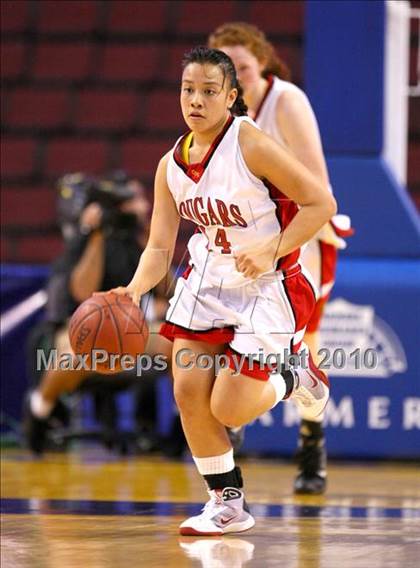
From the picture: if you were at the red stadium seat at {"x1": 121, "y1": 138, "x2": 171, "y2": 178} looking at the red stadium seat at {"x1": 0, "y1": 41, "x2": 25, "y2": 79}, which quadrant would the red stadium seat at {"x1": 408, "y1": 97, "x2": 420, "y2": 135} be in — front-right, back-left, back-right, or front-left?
back-right

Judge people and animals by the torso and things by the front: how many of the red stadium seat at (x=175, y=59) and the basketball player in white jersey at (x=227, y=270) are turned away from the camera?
0

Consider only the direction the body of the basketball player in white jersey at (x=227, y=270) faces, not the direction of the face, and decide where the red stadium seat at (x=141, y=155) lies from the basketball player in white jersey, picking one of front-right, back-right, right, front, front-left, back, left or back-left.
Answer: back-right

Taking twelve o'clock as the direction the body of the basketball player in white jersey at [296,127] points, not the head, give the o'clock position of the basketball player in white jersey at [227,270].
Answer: the basketball player in white jersey at [227,270] is roughly at 11 o'clock from the basketball player in white jersey at [296,127].

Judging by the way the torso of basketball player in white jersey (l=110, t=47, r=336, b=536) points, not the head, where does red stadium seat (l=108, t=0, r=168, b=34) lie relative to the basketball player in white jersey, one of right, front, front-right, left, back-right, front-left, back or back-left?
back-right

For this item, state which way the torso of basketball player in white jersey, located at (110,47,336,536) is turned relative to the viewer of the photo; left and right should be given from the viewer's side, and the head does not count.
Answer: facing the viewer and to the left of the viewer

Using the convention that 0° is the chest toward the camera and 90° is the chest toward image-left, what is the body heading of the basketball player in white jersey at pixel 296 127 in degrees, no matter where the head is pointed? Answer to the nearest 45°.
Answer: approximately 45°

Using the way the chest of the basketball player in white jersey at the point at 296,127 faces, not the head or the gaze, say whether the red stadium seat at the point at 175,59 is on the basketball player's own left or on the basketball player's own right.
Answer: on the basketball player's own right

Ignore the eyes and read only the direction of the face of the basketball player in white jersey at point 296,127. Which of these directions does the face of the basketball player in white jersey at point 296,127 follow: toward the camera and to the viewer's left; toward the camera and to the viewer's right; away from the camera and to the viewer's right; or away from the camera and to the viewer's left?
toward the camera and to the viewer's left

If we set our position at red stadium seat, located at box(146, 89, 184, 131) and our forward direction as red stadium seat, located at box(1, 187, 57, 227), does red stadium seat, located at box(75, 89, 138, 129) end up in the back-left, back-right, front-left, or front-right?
front-right

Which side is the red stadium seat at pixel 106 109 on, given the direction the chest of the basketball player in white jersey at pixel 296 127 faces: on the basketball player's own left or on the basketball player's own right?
on the basketball player's own right

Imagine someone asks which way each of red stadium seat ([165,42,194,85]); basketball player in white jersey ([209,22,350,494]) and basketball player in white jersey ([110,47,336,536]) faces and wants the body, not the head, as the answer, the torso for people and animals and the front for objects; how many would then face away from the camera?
0

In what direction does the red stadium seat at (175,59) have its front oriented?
toward the camera

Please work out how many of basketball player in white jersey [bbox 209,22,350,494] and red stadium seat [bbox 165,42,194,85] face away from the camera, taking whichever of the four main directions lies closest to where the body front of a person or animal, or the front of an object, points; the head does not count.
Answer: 0

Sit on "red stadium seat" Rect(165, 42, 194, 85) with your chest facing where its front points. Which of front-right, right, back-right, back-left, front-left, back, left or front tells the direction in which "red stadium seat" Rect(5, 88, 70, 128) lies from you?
right

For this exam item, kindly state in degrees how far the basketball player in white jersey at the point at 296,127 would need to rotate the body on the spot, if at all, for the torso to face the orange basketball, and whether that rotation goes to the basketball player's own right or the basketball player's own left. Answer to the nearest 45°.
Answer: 0° — they already face it

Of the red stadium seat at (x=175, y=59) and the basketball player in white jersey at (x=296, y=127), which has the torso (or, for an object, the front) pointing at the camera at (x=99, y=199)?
the red stadium seat

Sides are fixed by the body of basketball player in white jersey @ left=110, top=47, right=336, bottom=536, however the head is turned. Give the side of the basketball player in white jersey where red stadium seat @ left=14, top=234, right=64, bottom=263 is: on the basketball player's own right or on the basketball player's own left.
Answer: on the basketball player's own right

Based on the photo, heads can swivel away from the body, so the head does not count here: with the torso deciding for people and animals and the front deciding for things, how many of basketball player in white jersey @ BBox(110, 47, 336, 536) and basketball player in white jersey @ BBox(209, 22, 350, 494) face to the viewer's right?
0
